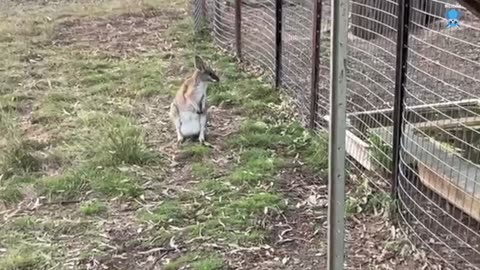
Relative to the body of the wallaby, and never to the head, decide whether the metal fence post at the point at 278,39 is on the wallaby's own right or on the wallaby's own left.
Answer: on the wallaby's own left

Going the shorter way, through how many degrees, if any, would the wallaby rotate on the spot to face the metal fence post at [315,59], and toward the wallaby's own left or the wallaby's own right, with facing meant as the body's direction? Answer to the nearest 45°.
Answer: approximately 45° to the wallaby's own left

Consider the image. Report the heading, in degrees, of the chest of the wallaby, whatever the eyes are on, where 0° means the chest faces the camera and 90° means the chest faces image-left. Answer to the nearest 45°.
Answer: approximately 315°

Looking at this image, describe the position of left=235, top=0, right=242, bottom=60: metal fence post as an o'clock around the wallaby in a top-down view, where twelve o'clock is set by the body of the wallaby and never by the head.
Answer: The metal fence post is roughly at 8 o'clock from the wallaby.

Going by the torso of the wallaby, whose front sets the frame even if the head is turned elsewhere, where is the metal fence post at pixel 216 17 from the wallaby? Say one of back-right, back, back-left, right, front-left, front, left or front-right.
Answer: back-left

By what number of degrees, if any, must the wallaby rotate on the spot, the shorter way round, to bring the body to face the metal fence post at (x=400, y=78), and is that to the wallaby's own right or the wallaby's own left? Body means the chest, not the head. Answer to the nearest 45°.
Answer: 0° — it already faces it
